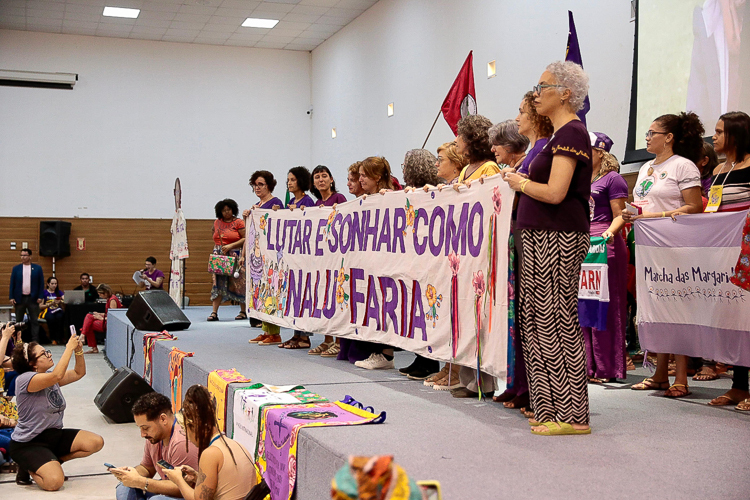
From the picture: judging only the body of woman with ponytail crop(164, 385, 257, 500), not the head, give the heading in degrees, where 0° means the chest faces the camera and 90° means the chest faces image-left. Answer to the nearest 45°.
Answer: approximately 135°

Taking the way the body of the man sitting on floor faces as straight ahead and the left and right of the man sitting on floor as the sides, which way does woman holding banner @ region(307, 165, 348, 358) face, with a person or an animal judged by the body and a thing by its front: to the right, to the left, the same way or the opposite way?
the same way

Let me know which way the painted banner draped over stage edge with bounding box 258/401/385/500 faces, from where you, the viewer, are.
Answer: facing the viewer and to the left of the viewer

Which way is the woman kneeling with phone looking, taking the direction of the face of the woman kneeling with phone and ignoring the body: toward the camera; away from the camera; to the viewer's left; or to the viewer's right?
to the viewer's right

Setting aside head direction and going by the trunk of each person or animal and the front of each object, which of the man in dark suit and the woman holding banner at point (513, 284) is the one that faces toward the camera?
the man in dark suit

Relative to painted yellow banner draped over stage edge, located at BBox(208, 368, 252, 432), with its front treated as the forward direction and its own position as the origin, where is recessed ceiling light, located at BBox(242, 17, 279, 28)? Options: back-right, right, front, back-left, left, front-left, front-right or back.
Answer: back-right

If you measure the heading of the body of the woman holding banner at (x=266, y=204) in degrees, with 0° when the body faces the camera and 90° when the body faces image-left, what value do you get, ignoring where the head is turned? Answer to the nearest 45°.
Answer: approximately 45°
